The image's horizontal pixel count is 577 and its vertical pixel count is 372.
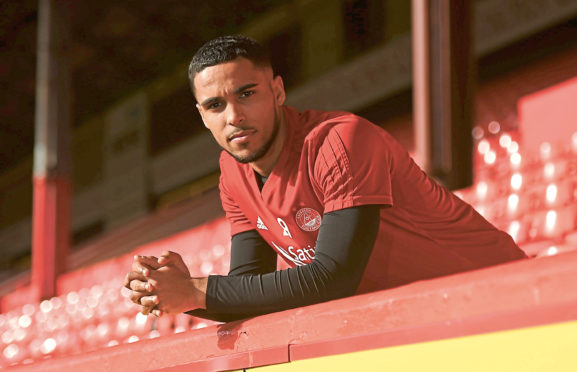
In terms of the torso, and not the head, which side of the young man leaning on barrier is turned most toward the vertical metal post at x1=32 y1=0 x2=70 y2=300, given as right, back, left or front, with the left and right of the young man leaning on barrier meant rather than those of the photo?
right

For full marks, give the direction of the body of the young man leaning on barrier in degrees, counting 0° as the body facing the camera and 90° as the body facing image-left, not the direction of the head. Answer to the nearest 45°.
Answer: approximately 45°

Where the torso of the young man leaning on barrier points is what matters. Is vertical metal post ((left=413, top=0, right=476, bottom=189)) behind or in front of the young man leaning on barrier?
behind

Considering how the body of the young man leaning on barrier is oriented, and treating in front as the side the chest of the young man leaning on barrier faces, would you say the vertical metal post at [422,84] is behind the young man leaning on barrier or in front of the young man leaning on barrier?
behind
